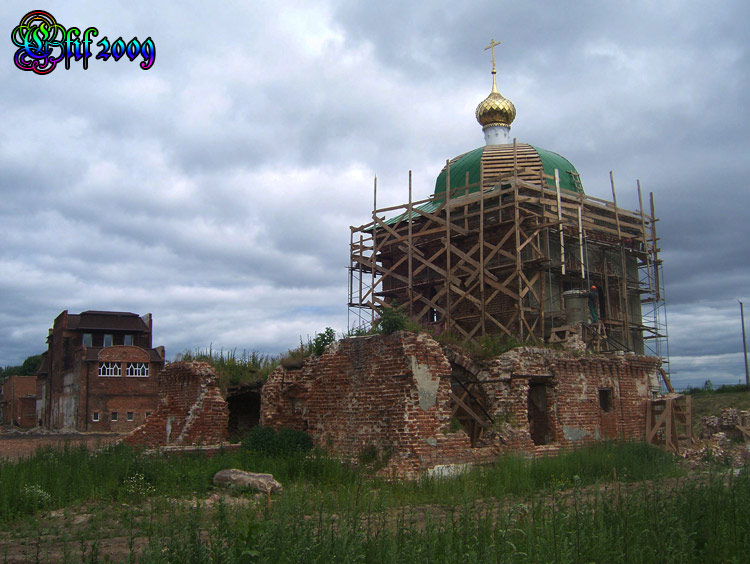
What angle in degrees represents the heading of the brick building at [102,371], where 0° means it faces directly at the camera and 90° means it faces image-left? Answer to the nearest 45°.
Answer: approximately 0°

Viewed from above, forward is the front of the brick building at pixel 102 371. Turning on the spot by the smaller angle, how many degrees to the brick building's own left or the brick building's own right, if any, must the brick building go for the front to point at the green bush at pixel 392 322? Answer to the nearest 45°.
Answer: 0° — it already faces it

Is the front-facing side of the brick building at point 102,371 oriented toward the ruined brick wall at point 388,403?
yes

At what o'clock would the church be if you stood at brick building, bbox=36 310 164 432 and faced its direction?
The church is roughly at 11 o'clock from the brick building.

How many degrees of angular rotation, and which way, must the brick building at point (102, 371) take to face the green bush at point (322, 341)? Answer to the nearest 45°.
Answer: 0° — it already faces it
